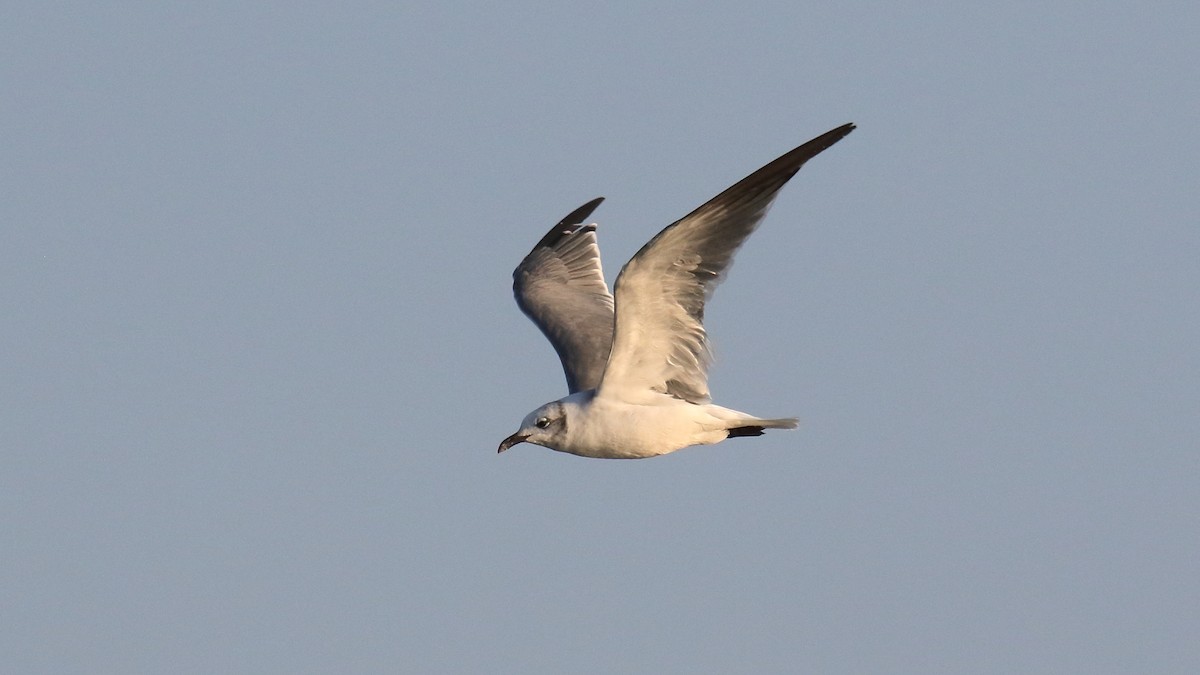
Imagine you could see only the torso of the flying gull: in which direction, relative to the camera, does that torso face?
to the viewer's left
